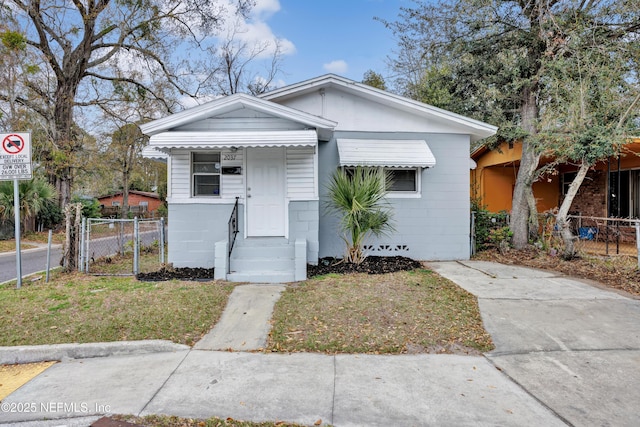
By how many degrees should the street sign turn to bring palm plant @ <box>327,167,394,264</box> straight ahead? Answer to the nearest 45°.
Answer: approximately 45° to its left

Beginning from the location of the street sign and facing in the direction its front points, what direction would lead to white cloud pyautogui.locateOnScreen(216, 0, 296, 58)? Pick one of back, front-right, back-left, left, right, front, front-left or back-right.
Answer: back-left

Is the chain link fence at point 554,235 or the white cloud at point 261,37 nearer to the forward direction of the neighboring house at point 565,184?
the chain link fence

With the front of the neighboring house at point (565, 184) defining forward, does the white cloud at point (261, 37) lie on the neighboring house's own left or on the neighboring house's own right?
on the neighboring house's own right

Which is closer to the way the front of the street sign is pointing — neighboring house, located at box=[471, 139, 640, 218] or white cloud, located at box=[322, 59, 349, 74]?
the neighboring house

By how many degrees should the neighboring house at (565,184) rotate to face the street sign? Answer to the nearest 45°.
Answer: approximately 45° to its right

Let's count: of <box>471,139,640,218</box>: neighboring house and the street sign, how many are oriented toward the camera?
2

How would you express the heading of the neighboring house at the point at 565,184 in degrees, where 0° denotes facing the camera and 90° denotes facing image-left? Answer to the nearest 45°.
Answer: approximately 0°

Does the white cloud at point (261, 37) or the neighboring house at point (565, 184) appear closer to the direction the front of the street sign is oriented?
the neighboring house

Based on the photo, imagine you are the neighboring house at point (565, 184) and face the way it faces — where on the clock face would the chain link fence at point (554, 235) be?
The chain link fence is roughly at 12 o'clock from the neighboring house.

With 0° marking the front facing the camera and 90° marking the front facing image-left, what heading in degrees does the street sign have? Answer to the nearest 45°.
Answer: approximately 0°
